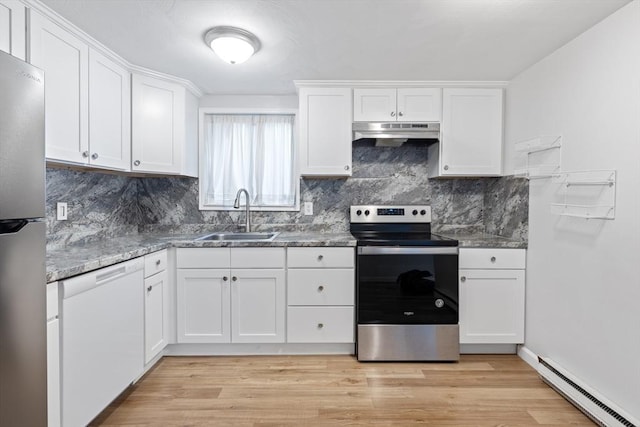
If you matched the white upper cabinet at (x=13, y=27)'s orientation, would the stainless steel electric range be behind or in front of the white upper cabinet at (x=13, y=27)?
in front

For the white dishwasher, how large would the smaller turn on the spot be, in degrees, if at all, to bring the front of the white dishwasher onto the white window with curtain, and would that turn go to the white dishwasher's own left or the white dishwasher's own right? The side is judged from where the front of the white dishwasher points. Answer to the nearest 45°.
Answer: approximately 90° to the white dishwasher's own left

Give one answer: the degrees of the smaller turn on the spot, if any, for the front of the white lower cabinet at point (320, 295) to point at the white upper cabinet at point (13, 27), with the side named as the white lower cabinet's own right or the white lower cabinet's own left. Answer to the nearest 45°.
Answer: approximately 45° to the white lower cabinet's own right

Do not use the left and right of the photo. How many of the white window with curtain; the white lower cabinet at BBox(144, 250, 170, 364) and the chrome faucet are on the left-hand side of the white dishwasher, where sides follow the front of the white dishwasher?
3

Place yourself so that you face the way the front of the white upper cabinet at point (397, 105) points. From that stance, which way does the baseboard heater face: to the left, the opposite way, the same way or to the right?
to the right

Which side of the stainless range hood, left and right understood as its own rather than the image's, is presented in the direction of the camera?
front

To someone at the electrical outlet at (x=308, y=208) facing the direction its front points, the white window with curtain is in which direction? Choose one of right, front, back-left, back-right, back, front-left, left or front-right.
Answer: right

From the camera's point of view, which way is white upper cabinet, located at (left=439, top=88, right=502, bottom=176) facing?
toward the camera

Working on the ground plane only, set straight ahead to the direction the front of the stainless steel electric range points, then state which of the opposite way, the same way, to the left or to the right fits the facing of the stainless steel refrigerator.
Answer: to the left

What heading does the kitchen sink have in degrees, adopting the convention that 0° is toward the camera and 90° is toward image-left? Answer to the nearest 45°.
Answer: approximately 0°

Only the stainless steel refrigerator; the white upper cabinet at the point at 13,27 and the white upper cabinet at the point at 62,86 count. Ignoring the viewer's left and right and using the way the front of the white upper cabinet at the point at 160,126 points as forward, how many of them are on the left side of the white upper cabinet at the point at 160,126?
0

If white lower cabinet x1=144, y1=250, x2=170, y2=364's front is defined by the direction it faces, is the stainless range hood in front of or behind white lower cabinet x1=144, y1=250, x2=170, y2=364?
in front

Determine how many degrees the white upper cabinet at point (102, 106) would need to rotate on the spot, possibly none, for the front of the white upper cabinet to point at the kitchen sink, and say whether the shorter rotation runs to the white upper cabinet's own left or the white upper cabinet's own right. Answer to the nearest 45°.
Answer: approximately 45° to the white upper cabinet's own left

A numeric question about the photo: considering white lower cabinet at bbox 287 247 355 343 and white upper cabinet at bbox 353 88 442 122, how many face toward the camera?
2
